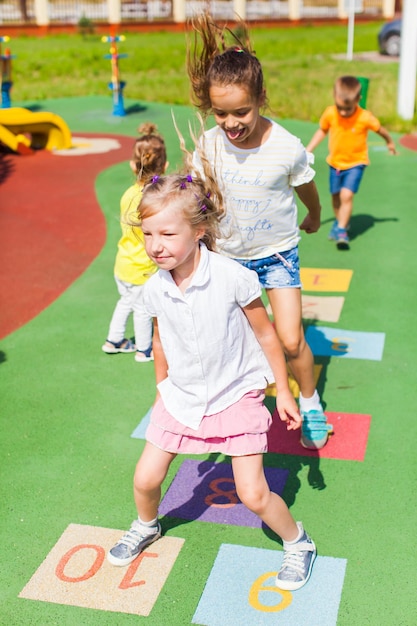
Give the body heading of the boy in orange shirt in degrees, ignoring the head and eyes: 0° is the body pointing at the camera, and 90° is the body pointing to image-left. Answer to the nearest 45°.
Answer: approximately 0°

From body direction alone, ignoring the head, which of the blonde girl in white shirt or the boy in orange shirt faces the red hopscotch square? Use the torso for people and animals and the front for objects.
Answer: the boy in orange shirt

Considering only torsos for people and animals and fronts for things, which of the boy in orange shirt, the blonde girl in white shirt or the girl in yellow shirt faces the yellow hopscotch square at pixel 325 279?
the boy in orange shirt

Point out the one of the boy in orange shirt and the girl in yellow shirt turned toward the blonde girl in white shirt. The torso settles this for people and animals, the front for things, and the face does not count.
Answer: the boy in orange shirt

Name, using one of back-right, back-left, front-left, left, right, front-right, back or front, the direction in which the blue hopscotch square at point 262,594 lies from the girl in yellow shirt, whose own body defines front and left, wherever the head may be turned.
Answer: back-left

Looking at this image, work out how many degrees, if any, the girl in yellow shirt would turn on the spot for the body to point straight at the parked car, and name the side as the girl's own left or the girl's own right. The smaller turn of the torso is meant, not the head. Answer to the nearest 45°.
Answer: approximately 45° to the girl's own right

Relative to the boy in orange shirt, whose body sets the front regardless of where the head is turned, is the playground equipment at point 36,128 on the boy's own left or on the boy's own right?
on the boy's own right

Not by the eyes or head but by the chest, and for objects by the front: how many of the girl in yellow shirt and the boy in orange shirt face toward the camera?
1

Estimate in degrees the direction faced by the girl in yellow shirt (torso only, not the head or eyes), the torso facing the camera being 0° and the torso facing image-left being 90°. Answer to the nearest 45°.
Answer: approximately 135°

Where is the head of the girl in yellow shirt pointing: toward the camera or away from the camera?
away from the camera

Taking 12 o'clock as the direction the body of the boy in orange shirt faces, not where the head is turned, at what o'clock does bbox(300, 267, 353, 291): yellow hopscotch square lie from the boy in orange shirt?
The yellow hopscotch square is roughly at 12 o'clock from the boy in orange shirt.

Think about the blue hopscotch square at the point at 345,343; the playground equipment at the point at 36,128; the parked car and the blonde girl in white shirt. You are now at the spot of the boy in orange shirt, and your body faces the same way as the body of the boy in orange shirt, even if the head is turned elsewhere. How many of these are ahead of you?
2
